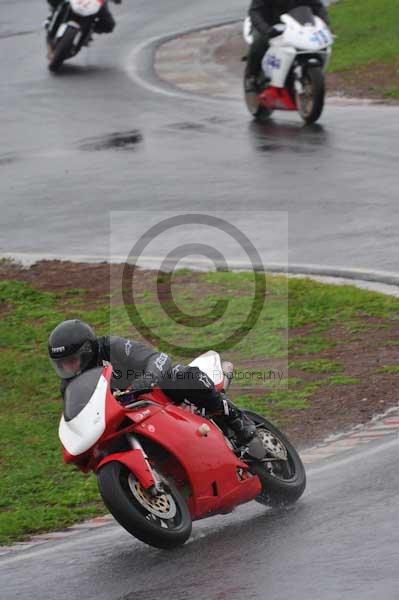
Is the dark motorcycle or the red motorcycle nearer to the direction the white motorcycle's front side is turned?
the red motorcycle

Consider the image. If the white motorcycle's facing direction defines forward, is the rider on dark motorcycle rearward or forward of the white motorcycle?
rearward

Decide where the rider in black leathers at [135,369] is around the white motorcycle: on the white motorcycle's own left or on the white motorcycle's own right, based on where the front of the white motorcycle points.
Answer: on the white motorcycle's own right

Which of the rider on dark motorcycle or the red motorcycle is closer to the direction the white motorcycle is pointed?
the red motorcycle

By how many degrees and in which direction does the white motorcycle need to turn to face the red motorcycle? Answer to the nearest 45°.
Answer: approximately 45° to its right

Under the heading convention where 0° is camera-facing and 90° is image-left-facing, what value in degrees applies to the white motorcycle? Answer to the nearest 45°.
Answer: approximately 315°
